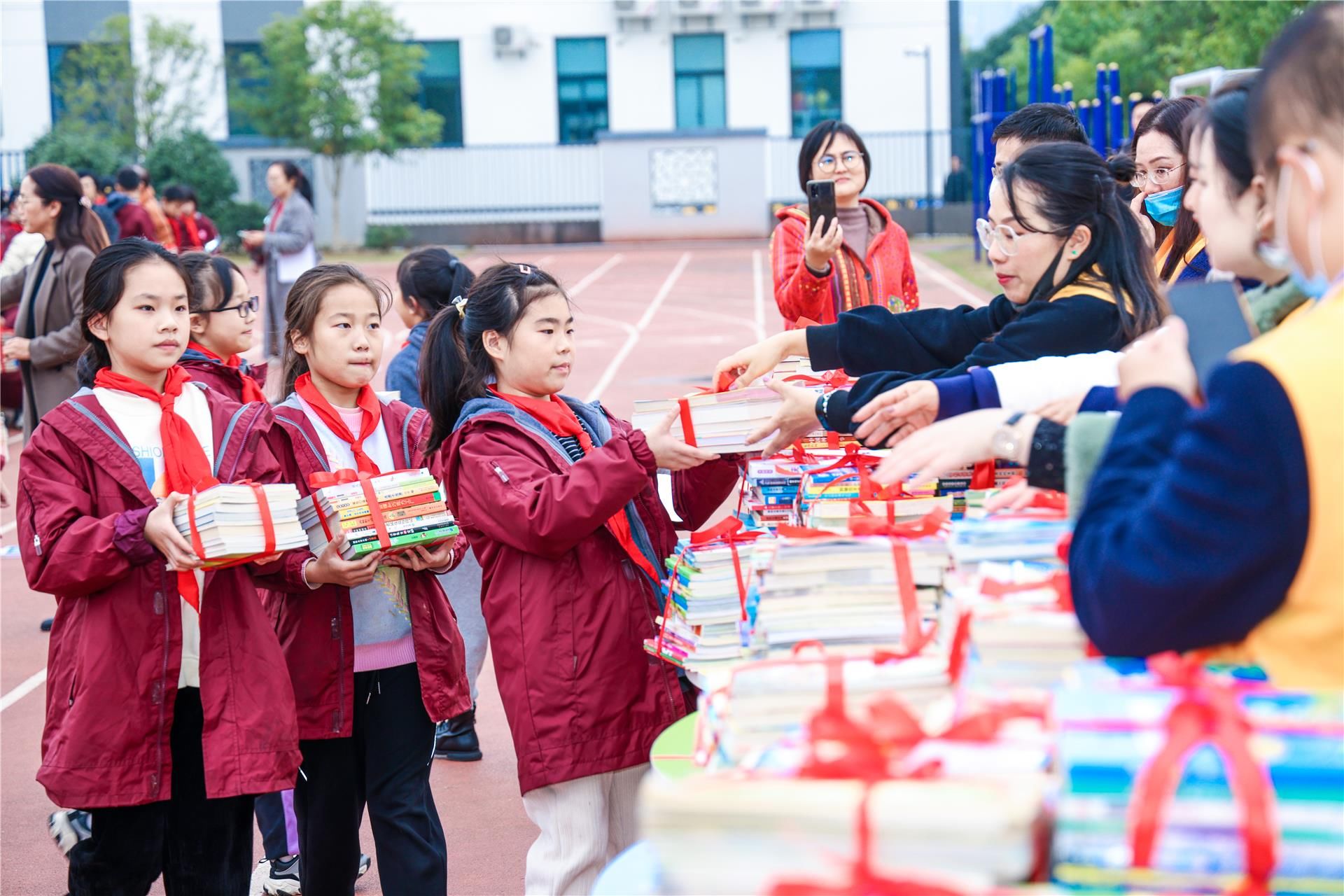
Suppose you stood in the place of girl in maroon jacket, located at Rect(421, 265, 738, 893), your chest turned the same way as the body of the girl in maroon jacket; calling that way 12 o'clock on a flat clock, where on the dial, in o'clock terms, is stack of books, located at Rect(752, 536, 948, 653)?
The stack of books is roughly at 1 o'clock from the girl in maroon jacket.

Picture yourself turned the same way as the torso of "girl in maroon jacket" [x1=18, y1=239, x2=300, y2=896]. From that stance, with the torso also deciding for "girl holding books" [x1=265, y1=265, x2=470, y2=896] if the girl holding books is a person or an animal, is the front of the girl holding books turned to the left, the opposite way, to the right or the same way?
the same way

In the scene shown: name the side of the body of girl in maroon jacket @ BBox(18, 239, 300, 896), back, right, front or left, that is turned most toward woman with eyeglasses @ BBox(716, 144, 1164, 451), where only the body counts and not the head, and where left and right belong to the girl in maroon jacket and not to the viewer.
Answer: left

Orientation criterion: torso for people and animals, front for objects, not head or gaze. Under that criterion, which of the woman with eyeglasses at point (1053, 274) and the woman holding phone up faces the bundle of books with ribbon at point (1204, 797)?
the woman holding phone up

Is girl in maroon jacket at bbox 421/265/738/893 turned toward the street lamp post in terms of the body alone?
no

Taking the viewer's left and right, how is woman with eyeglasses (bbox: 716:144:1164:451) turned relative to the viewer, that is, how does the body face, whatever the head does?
facing to the left of the viewer

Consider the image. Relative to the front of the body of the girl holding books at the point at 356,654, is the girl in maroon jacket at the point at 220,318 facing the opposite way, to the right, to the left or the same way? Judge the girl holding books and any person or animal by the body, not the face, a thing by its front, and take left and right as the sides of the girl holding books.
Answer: the same way

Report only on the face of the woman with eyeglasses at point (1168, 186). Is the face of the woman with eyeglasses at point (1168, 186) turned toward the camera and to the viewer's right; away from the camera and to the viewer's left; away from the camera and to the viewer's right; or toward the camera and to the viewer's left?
toward the camera and to the viewer's left

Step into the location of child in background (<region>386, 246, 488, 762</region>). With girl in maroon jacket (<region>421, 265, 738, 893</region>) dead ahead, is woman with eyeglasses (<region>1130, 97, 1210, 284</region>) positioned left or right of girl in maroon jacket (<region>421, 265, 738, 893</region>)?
left

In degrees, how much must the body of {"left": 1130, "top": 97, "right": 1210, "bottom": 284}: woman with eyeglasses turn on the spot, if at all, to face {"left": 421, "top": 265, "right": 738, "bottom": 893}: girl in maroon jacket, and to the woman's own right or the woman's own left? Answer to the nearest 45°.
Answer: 0° — they already face them

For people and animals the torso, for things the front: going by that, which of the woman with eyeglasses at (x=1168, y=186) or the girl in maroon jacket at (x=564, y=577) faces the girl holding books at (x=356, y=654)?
the woman with eyeglasses

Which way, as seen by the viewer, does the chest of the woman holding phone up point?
toward the camera

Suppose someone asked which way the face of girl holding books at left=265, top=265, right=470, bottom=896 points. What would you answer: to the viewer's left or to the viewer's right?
to the viewer's right

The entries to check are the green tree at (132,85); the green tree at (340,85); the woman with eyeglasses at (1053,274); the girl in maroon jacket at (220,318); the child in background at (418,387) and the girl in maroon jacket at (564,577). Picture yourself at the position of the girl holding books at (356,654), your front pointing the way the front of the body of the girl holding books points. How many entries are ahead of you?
2

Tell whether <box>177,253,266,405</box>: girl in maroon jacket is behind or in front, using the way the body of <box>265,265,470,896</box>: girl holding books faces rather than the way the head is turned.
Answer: behind

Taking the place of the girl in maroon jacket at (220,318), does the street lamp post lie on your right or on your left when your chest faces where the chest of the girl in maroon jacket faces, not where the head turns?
on your left

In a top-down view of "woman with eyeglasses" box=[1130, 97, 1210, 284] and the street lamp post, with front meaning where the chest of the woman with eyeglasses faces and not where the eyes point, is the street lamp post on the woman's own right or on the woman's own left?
on the woman's own right

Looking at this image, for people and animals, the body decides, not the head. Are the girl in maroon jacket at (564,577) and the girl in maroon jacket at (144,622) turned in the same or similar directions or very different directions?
same or similar directions
